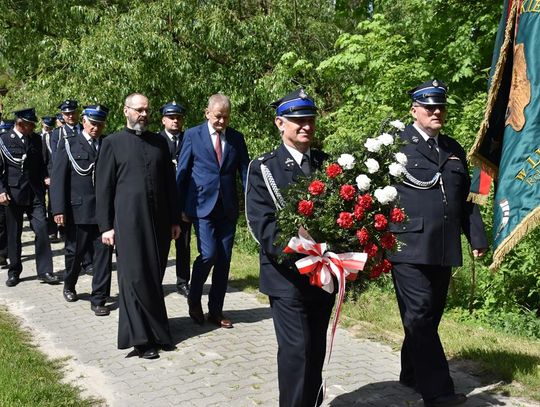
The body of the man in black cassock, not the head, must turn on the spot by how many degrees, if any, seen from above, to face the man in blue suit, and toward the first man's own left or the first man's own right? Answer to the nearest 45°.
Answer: approximately 90° to the first man's own left

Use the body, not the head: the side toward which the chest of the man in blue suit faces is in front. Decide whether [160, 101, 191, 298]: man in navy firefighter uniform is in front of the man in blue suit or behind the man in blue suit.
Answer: behind

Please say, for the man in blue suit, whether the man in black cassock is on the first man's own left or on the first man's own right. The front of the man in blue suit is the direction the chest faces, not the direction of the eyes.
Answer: on the first man's own right

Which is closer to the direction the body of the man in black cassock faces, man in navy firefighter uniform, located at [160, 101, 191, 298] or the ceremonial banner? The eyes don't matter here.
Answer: the ceremonial banner

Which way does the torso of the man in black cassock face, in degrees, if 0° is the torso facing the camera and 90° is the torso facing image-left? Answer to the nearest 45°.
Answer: approximately 315°

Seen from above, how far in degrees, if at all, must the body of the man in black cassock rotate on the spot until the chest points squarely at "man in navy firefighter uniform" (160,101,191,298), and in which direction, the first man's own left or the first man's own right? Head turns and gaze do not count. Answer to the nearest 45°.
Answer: approximately 135° to the first man's own left
